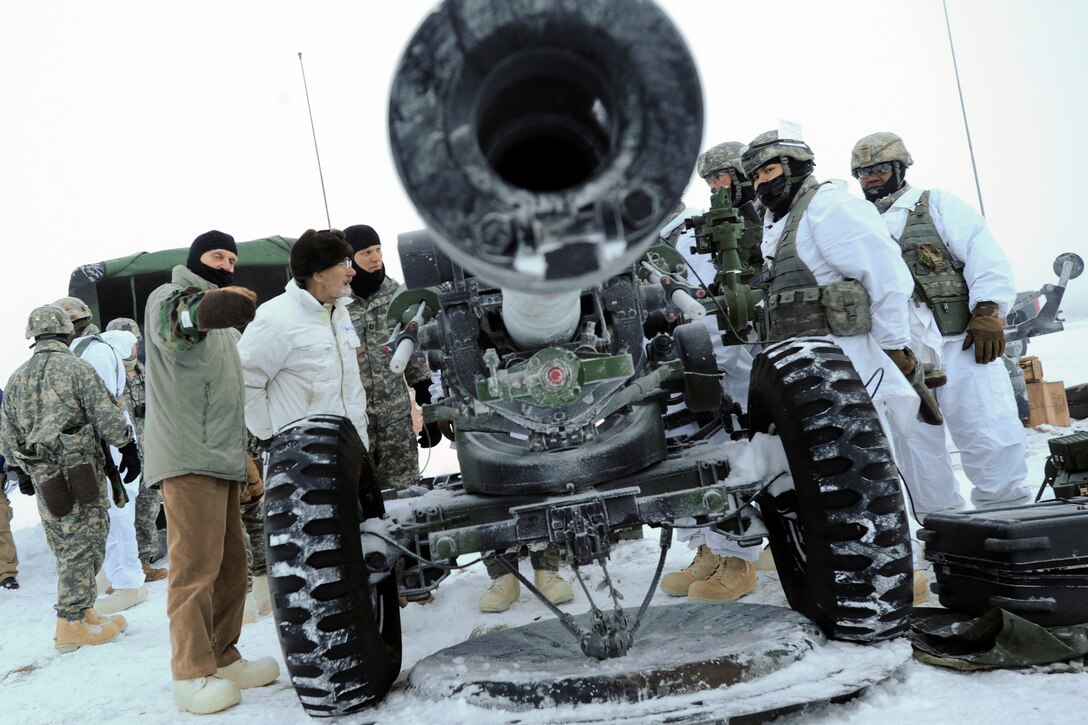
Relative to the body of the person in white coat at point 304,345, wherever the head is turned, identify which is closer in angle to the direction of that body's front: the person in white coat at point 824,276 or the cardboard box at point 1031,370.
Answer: the person in white coat

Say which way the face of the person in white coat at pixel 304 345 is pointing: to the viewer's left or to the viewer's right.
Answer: to the viewer's right

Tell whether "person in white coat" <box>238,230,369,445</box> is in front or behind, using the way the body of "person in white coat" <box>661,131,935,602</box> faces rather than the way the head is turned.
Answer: in front

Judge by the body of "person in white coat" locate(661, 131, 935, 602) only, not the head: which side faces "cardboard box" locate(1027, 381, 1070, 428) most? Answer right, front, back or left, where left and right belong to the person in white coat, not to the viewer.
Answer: back

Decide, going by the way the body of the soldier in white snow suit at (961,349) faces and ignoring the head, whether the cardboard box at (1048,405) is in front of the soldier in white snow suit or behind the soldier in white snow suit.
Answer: behind

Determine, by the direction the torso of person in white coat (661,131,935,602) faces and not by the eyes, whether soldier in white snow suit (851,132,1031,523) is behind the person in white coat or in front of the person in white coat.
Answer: behind

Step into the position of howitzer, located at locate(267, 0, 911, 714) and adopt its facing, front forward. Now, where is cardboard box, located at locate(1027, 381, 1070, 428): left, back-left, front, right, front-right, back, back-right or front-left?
back-left

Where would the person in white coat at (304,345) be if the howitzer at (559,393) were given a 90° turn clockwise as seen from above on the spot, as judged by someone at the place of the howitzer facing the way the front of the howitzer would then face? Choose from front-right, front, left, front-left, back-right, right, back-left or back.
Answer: front-right

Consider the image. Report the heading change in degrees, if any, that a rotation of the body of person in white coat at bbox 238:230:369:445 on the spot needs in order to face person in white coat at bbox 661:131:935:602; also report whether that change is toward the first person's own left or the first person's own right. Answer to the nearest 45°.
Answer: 0° — they already face them

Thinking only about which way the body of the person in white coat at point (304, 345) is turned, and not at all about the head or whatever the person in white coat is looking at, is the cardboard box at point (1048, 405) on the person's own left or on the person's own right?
on the person's own left

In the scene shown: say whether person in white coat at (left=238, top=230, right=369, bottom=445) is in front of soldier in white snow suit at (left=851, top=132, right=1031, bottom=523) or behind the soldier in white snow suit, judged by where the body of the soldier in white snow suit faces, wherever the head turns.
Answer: in front
